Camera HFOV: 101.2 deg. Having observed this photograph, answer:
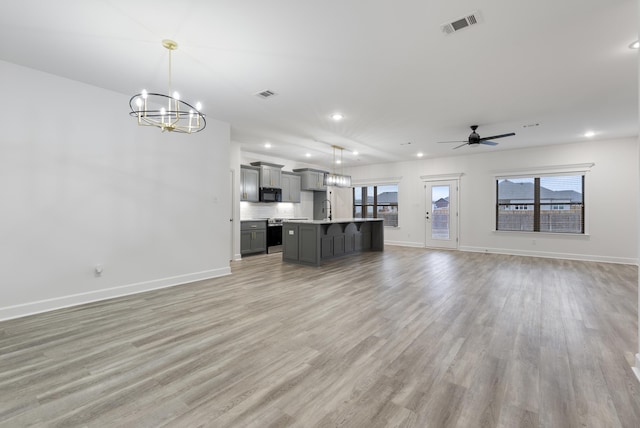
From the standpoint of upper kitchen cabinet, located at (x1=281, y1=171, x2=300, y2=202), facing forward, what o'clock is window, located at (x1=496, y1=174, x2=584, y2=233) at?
The window is roughly at 11 o'clock from the upper kitchen cabinet.

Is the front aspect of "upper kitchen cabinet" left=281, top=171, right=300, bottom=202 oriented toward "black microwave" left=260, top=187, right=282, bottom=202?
no

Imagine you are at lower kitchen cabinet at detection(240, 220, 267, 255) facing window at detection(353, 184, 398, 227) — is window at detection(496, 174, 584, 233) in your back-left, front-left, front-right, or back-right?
front-right

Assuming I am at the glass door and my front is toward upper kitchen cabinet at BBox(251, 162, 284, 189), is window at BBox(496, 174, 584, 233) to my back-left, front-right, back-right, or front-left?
back-left

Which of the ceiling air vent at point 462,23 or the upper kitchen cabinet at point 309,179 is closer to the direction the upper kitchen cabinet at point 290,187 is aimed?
the ceiling air vent

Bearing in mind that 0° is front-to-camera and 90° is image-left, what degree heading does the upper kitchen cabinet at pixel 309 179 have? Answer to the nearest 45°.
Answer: approximately 315°

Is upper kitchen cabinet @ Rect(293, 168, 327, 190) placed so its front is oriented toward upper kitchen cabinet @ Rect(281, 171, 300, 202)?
no

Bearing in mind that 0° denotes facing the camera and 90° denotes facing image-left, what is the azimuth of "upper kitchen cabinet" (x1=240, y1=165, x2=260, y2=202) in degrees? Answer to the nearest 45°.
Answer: approximately 315°

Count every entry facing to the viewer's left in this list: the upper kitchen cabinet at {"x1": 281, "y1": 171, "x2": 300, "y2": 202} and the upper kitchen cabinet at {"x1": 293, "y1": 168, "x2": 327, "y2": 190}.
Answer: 0

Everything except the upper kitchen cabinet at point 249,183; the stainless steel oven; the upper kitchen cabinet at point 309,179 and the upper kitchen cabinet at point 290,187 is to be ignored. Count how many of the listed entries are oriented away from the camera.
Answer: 0

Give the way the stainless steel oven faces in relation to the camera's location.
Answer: facing the viewer and to the right of the viewer

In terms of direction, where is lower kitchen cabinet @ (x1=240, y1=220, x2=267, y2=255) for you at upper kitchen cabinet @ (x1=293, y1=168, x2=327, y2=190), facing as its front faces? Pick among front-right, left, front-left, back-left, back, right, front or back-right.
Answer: right

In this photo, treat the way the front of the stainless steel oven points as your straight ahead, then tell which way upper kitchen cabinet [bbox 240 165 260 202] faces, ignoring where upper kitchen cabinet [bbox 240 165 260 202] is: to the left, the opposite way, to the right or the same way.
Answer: the same way

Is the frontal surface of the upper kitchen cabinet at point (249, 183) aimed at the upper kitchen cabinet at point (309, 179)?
no
